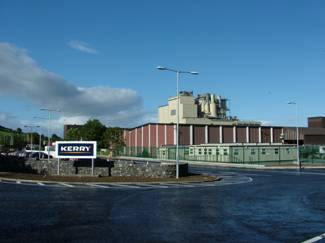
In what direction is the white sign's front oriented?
toward the camera
